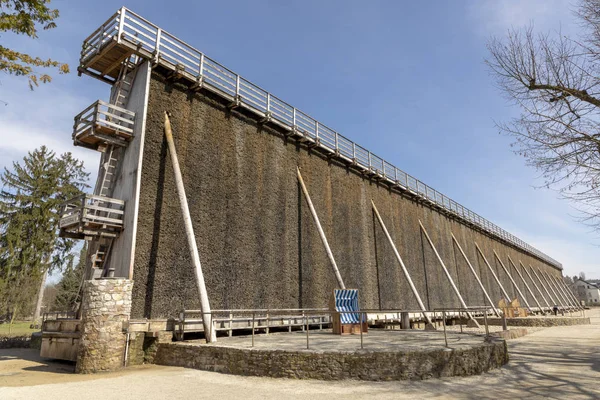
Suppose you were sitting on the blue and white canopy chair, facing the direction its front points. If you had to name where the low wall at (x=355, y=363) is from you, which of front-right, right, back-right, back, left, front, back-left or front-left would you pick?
front-right

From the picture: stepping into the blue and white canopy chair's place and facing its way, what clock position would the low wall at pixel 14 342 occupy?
The low wall is roughly at 5 o'clock from the blue and white canopy chair.

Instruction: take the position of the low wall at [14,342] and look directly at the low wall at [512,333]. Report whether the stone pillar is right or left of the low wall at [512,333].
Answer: right

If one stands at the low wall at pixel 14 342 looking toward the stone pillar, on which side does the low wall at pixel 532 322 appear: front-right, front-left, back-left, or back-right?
front-left

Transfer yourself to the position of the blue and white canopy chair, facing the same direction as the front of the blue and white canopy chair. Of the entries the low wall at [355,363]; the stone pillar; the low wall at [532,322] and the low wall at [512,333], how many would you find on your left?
2

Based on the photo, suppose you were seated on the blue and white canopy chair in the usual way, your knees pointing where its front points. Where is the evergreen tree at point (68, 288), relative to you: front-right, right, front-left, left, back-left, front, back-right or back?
back

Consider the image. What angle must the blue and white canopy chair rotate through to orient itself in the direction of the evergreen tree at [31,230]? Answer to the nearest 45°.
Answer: approximately 180°

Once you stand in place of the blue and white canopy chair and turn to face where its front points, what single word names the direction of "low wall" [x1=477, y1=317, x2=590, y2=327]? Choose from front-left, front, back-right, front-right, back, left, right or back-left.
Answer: left

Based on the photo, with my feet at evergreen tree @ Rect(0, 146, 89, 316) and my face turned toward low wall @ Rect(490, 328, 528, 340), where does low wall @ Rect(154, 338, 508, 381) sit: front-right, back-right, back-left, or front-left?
front-right

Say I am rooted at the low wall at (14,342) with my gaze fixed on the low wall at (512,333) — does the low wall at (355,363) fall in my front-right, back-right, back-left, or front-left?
front-right

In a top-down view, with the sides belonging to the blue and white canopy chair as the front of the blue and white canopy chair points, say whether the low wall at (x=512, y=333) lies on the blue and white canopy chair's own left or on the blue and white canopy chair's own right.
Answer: on the blue and white canopy chair's own left
